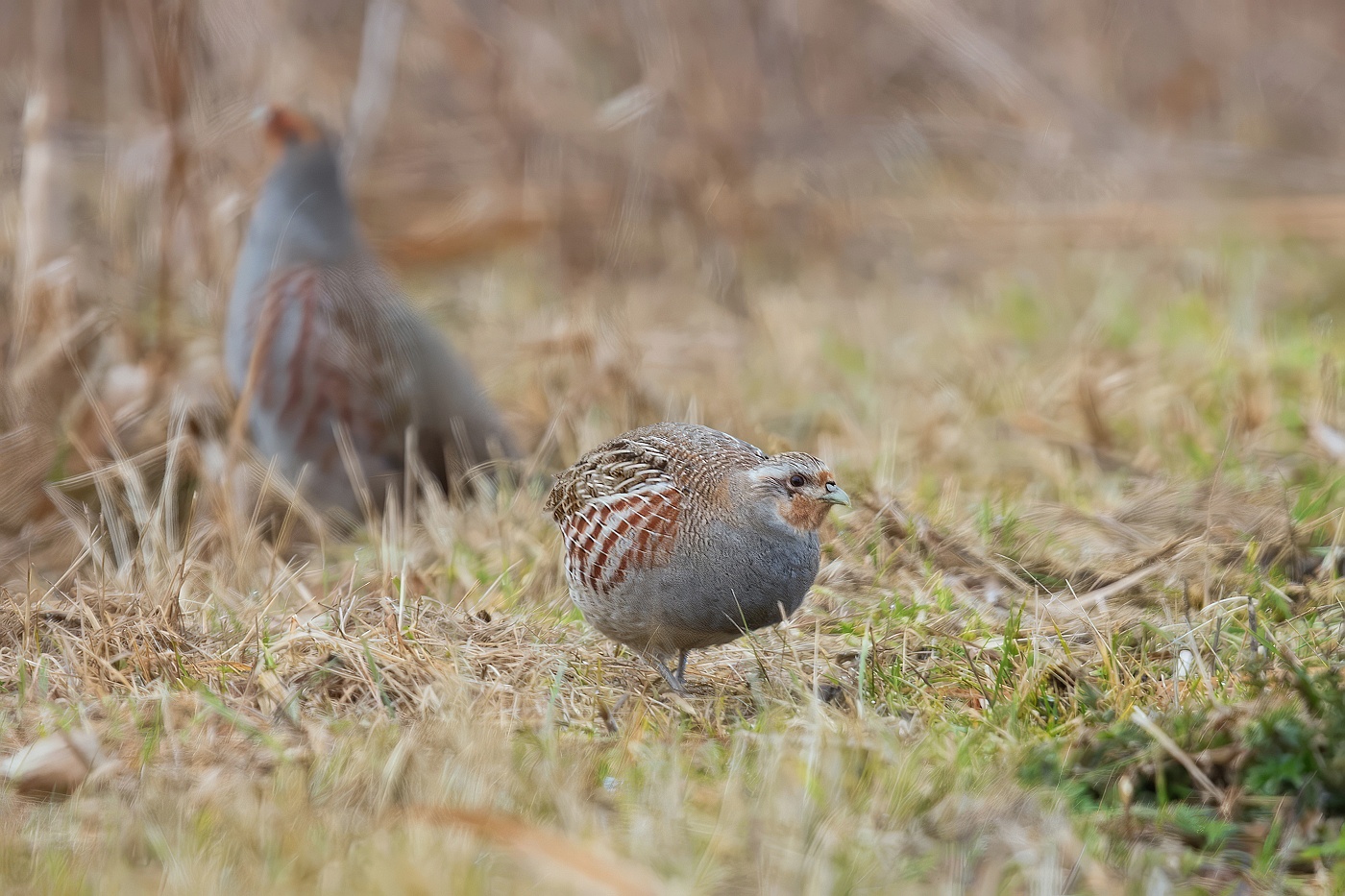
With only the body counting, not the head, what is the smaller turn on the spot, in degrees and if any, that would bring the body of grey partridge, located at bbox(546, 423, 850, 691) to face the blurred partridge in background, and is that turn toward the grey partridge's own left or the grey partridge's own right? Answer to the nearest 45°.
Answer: approximately 180°

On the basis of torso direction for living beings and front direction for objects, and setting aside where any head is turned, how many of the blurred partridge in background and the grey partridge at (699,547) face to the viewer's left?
1

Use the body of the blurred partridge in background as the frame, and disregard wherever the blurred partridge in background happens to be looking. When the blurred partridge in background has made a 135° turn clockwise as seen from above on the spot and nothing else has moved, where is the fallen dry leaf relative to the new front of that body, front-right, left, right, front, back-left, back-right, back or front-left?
back-right

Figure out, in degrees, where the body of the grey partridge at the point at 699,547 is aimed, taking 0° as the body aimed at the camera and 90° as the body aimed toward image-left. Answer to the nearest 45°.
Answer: approximately 315°

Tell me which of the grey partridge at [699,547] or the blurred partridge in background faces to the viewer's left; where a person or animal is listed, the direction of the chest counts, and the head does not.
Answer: the blurred partridge in background

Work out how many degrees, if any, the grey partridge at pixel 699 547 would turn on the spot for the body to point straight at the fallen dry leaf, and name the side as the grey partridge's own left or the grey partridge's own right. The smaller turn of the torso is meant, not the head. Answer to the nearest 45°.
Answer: approximately 90° to the grey partridge's own right

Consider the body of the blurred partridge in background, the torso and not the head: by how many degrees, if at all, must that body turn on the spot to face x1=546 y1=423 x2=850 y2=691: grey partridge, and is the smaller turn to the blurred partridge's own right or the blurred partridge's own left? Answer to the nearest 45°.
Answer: approximately 90° to the blurred partridge's own left

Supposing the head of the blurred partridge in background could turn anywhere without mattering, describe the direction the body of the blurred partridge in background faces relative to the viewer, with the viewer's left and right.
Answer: facing to the left of the viewer
